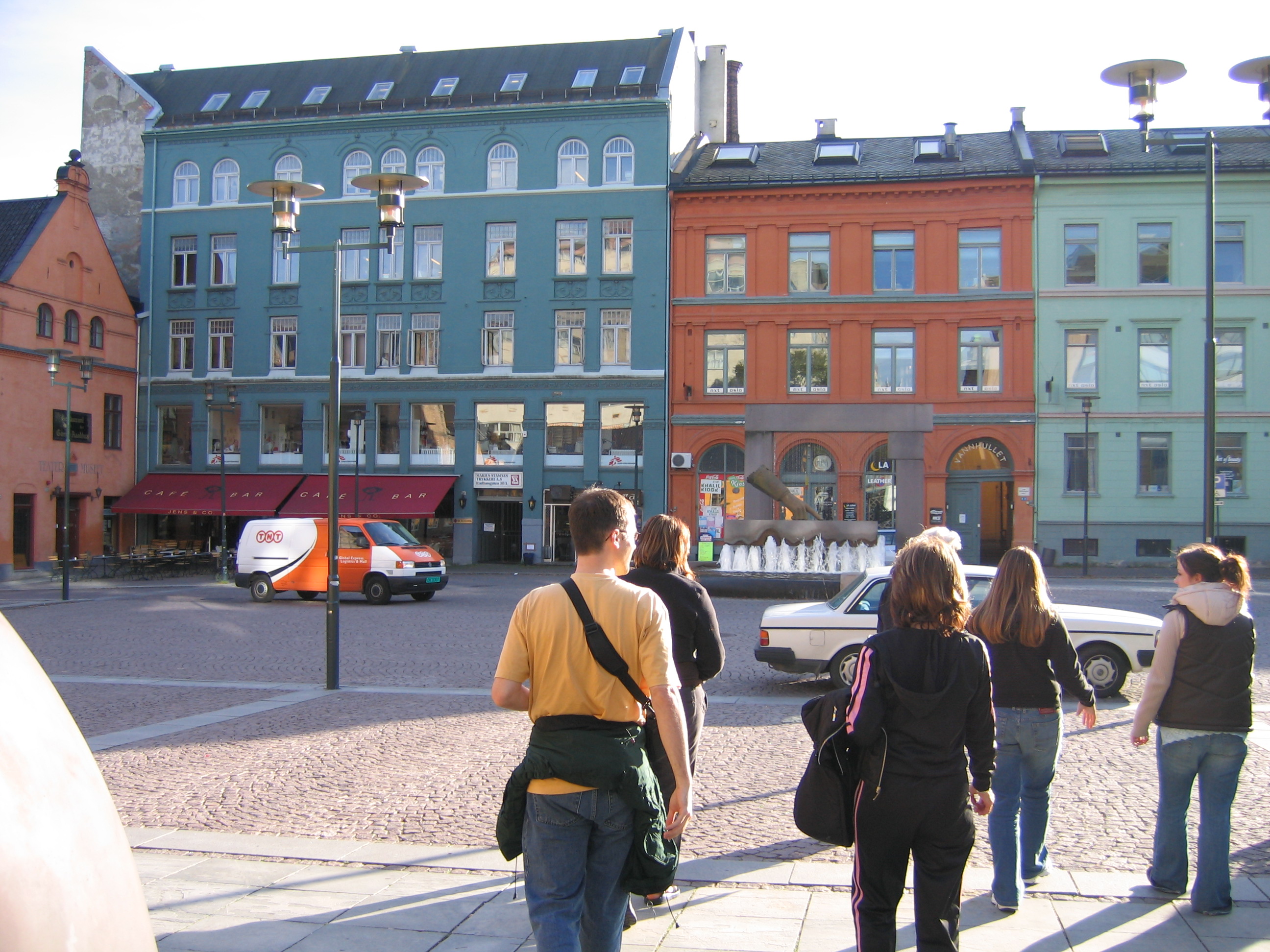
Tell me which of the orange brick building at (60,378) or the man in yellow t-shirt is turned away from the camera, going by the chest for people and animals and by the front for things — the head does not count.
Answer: the man in yellow t-shirt

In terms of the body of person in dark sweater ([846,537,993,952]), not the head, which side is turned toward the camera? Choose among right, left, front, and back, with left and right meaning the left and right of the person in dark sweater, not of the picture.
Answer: back

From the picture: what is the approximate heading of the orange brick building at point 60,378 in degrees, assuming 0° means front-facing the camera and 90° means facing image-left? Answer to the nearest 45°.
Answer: approximately 315°

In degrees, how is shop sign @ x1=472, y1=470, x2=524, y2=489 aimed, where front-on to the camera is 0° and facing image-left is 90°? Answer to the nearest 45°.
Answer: approximately 0°

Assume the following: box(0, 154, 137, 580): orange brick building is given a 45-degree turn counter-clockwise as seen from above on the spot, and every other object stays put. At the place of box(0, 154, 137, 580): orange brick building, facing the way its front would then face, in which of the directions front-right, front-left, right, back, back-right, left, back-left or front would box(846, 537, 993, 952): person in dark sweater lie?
right

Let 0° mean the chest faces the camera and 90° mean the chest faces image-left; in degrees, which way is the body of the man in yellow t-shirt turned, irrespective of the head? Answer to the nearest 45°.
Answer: approximately 180°

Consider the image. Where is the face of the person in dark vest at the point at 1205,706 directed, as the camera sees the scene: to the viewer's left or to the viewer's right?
to the viewer's left

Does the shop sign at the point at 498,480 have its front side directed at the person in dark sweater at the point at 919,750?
yes

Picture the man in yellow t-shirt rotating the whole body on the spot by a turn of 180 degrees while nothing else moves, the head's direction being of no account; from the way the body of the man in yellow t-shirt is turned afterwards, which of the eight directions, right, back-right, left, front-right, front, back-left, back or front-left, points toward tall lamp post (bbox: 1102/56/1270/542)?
back-left

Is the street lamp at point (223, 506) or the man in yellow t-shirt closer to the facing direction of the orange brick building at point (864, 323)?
the man in yellow t-shirt

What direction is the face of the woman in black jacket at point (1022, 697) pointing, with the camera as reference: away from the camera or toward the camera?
away from the camera

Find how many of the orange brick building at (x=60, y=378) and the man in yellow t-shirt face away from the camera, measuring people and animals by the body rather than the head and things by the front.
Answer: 1

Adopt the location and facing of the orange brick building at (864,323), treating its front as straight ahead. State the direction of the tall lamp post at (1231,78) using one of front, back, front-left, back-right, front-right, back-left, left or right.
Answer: front

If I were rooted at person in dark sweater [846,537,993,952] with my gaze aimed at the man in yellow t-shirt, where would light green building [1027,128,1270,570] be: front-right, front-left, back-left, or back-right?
back-right

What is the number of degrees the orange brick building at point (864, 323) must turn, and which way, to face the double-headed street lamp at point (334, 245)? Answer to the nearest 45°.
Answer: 0° — it already faces it

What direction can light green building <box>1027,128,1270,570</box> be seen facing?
toward the camera

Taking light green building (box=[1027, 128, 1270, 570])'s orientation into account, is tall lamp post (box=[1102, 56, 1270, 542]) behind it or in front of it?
in front

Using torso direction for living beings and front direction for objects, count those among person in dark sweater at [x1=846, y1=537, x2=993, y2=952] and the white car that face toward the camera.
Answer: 0

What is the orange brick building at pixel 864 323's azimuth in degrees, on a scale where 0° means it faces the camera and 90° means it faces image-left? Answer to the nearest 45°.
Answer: approximately 0°
